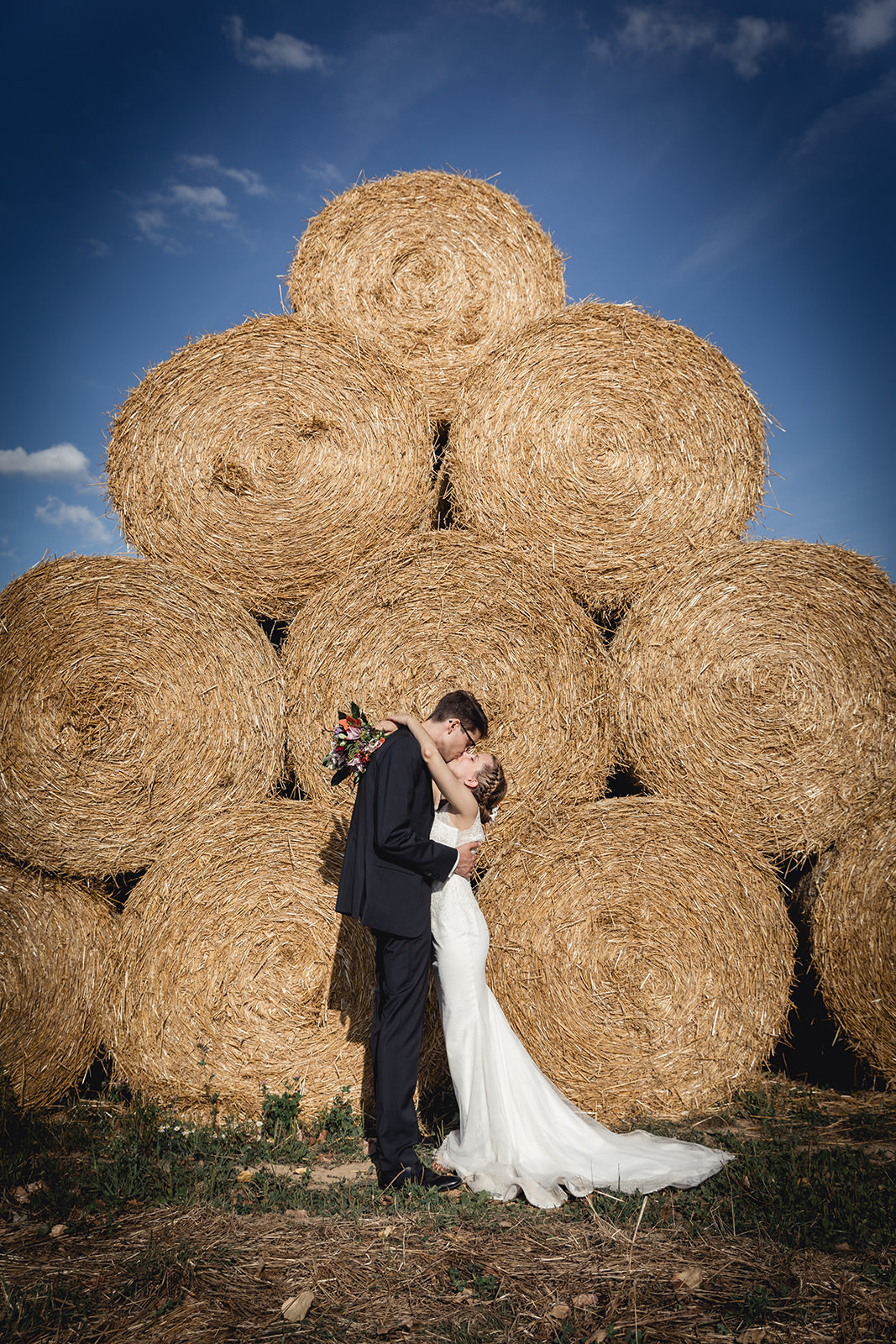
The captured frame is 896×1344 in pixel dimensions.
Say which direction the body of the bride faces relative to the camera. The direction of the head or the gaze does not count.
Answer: to the viewer's left

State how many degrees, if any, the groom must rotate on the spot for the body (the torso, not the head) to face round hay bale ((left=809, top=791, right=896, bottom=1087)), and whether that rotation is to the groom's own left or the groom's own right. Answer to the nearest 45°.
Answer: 0° — they already face it

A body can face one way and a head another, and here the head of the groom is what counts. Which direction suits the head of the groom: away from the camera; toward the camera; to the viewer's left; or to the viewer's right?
to the viewer's right

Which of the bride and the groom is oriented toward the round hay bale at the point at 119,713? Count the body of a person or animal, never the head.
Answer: the bride

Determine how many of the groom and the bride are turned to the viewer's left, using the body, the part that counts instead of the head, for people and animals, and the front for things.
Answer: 1

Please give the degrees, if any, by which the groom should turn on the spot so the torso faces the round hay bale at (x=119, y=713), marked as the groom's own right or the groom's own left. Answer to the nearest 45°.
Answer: approximately 180°

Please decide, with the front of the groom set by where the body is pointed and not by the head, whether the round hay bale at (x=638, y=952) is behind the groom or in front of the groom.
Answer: in front

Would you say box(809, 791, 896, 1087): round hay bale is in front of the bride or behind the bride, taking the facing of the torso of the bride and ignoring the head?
behind

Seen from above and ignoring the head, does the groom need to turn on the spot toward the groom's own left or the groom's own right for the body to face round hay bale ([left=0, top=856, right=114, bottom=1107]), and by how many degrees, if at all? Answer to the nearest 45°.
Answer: approximately 135° to the groom's own left

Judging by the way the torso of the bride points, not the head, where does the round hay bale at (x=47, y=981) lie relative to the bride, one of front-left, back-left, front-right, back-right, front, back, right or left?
front

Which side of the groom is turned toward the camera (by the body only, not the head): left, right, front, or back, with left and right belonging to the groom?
right

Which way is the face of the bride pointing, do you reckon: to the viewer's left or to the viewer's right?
to the viewer's left

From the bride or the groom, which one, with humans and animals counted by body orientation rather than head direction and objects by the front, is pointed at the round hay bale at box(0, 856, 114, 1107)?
the bride

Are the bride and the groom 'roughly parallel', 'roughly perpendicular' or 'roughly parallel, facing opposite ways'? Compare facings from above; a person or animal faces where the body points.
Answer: roughly parallel, facing opposite ways
